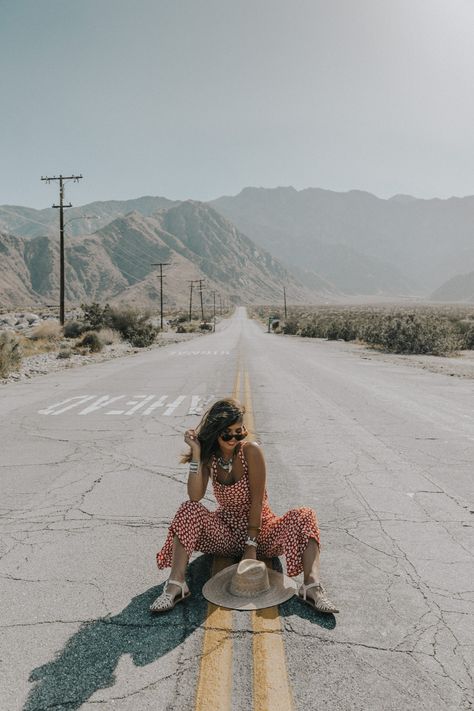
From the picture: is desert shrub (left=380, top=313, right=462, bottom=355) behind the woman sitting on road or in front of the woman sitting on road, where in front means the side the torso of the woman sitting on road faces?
behind

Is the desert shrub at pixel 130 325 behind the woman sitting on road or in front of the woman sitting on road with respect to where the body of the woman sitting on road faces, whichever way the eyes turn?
behind

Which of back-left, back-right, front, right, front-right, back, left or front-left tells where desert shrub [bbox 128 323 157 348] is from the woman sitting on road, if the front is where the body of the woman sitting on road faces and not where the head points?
back

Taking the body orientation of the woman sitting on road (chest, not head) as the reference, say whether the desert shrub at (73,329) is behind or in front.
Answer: behind

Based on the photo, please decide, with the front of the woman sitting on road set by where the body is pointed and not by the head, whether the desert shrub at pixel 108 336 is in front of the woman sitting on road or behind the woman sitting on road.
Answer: behind

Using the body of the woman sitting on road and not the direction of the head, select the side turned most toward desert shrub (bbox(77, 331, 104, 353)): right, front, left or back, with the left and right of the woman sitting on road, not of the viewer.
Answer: back

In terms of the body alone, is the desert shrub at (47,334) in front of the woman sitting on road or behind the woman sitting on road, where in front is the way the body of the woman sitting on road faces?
behind

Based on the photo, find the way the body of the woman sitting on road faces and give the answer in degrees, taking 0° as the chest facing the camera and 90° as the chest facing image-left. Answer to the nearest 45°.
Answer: approximately 0°

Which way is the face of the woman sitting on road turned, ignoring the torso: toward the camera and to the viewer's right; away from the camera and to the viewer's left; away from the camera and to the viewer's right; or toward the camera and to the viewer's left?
toward the camera and to the viewer's right

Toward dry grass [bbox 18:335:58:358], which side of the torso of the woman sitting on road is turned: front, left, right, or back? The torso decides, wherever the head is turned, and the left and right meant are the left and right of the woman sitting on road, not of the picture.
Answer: back
